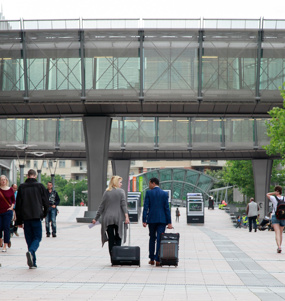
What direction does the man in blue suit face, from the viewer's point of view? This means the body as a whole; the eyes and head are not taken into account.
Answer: away from the camera

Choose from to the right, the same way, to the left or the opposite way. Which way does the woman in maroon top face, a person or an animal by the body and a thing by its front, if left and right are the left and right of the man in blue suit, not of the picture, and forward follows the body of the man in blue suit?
the opposite way

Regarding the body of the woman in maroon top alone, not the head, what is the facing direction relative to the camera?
toward the camera

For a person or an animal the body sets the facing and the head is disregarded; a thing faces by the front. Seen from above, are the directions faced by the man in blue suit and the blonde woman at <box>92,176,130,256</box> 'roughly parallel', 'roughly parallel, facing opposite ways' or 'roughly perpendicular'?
roughly parallel

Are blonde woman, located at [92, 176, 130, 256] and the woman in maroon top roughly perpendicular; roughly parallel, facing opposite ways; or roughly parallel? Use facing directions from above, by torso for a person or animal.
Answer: roughly parallel, facing opposite ways

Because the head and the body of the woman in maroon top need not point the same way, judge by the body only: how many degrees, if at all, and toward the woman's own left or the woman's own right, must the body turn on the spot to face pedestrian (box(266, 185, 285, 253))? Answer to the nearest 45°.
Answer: approximately 90° to the woman's own left

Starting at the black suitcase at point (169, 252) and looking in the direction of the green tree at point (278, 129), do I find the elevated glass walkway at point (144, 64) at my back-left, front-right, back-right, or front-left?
front-left

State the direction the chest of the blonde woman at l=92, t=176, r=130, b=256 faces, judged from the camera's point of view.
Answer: away from the camera

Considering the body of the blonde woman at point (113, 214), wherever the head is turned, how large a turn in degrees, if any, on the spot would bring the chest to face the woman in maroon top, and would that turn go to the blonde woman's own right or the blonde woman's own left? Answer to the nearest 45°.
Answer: approximately 45° to the blonde woman's own left
